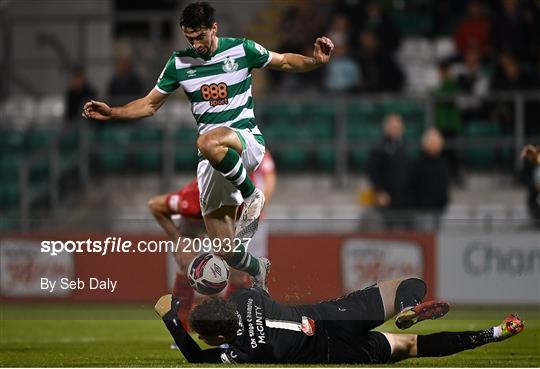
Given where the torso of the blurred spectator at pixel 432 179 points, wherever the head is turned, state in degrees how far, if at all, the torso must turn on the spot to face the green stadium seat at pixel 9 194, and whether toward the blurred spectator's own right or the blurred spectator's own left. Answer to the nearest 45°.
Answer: approximately 90° to the blurred spectator's own right

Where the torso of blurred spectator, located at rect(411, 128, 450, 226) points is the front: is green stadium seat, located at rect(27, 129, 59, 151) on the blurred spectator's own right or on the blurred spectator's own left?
on the blurred spectator's own right

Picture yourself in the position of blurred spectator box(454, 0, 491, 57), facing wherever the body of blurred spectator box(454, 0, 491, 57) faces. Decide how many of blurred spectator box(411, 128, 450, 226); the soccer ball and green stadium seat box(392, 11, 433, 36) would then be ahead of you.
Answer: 2

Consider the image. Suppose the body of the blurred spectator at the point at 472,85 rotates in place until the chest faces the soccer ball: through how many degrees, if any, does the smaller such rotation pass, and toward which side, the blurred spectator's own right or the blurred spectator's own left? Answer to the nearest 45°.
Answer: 0° — they already face it
